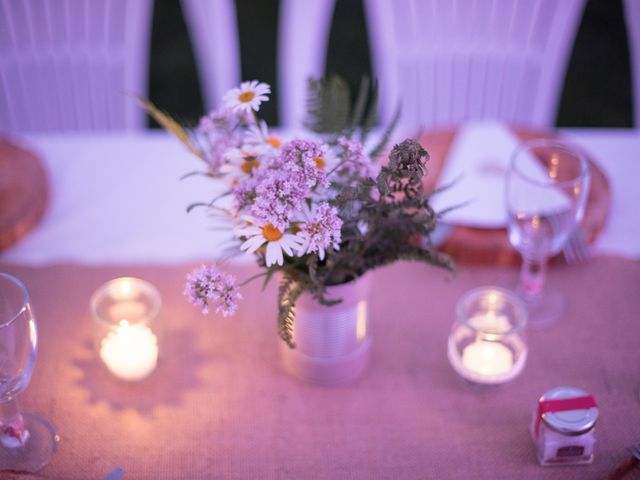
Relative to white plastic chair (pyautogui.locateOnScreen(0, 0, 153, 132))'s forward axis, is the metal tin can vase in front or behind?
in front

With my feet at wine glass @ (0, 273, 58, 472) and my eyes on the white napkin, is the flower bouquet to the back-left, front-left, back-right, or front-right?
front-right

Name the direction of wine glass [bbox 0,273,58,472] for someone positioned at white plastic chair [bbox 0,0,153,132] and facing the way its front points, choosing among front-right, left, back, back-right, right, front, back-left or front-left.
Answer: front

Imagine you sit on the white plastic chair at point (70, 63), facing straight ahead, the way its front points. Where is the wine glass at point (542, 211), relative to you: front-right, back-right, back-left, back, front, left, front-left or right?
front-left

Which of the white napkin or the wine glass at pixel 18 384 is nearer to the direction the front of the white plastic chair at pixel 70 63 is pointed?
the wine glass

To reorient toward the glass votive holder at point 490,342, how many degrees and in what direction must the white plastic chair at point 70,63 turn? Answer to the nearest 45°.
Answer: approximately 45° to its left

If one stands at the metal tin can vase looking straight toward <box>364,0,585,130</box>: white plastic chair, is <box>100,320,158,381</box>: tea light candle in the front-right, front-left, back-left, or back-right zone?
back-left

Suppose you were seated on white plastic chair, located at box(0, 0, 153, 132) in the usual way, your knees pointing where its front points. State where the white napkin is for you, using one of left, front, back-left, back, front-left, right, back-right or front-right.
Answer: front-left

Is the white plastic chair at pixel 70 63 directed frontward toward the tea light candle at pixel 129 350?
yes

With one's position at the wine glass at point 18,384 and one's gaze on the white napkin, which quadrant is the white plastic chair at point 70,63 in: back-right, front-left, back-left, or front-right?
front-left

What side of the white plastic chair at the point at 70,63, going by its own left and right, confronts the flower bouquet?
front

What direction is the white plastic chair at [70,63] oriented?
toward the camera

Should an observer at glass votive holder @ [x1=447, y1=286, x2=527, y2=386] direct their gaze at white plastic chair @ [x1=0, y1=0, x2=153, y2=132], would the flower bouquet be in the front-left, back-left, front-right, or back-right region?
front-left

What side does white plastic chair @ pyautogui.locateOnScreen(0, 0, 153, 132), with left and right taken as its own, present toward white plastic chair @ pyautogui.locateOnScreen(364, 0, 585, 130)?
left
